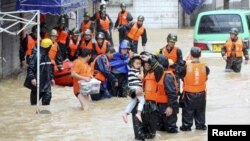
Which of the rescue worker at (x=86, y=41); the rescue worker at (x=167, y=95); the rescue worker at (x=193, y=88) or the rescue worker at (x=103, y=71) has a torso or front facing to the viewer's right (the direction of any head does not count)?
the rescue worker at (x=103, y=71)

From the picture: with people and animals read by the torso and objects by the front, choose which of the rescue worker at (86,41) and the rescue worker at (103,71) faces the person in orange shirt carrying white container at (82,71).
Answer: the rescue worker at (86,41)

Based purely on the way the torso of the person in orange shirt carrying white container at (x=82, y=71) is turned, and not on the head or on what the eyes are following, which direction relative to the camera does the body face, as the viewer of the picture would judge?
to the viewer's right

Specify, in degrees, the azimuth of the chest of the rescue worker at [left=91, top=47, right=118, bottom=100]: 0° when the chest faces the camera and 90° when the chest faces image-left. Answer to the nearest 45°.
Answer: approximately 270°

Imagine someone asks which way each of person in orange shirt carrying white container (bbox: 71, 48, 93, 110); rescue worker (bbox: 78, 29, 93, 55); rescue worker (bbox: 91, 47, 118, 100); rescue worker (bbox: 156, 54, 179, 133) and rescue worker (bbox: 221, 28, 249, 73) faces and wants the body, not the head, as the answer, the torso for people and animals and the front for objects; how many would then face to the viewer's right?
2

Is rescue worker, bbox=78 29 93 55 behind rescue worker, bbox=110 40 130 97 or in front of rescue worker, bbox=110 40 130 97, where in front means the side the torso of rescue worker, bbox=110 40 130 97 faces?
behind

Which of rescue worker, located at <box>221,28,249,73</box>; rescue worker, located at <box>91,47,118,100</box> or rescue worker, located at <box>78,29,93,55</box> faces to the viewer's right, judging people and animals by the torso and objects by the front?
rescue worker, located at <box>91,47,118,100</box>

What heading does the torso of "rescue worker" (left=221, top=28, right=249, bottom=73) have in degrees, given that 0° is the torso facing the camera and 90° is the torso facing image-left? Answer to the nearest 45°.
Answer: approximately 0°

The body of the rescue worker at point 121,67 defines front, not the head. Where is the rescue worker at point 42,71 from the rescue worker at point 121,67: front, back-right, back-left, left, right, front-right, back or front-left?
right

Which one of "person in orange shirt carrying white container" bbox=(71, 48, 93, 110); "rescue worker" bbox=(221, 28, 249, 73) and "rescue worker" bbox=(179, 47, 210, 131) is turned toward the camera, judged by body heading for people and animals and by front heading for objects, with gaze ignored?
"rescue worker" bbox=(221, 28, 249, 73)

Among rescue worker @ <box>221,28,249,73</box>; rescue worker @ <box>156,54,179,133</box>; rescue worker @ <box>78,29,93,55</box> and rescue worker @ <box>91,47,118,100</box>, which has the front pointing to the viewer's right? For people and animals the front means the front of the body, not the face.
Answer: rescue worker @ <box>91,47,118,100</box>

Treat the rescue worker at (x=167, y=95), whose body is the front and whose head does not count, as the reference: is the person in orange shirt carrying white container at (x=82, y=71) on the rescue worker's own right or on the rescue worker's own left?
on the rescue worker's own right

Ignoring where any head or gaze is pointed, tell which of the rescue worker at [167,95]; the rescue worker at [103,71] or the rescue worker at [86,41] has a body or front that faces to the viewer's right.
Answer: the rescue worker at [103,71]

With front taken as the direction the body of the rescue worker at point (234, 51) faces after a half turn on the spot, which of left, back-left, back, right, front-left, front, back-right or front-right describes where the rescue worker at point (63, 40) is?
left

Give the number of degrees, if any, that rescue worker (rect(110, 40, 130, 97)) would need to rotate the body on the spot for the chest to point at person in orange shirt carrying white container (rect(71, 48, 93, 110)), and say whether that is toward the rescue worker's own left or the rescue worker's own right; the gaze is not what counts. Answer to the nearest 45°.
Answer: approximately 90° to the rescue worker's own right
